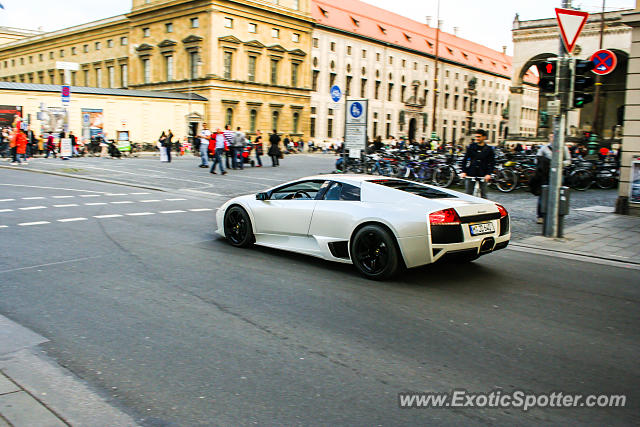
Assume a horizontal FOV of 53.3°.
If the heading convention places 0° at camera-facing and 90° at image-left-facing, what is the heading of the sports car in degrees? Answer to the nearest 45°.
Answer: approximately 135°

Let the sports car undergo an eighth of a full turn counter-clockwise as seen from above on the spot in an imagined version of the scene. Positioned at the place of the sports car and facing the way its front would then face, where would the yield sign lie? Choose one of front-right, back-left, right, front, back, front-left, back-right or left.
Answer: back-right

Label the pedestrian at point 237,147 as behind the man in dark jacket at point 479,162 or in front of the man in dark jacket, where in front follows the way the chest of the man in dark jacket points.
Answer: behind

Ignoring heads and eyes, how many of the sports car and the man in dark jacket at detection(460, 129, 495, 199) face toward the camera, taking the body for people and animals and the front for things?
1

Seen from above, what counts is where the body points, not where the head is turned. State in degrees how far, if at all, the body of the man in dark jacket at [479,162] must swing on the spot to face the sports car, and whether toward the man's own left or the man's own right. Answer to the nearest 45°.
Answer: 0° — they already face it

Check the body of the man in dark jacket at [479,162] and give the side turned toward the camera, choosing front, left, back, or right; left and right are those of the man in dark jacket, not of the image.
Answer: front

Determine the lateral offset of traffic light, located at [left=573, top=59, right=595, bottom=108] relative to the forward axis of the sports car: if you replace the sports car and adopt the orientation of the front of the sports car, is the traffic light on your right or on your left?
on your right
